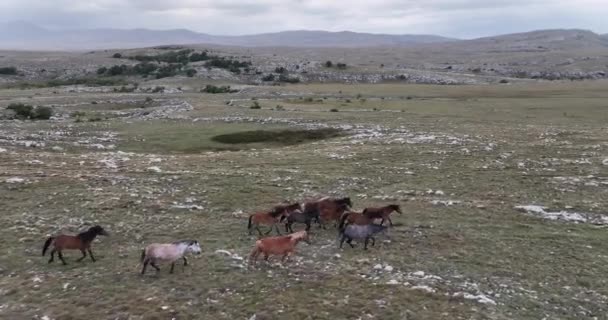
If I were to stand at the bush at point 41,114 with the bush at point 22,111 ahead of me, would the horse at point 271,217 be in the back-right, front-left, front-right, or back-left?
back-left

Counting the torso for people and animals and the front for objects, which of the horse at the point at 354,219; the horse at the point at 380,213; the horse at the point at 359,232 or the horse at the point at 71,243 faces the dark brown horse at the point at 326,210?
the horse at the point at 71,243

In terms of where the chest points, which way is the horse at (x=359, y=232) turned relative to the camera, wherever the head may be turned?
to the viewer's right

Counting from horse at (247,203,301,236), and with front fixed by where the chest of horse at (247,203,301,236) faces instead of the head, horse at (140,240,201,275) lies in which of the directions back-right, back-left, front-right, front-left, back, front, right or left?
back-right

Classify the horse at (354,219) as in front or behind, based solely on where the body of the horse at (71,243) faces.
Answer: in front

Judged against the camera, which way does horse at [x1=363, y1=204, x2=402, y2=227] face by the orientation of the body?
to the viewer's right

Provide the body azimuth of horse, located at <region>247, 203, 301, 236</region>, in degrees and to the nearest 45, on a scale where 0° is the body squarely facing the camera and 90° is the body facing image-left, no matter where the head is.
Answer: approximately 270°

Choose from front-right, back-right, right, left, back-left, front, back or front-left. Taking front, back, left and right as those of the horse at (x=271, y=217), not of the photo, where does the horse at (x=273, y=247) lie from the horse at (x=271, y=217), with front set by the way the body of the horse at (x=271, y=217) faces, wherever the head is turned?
right

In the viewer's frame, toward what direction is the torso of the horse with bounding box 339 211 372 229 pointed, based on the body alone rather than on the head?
to the viewer's right

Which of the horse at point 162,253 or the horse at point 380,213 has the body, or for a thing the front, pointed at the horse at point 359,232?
the horse at point 162,253

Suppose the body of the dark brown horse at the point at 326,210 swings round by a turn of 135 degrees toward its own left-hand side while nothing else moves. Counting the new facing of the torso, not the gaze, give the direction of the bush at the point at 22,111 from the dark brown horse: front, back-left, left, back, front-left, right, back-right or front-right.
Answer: front

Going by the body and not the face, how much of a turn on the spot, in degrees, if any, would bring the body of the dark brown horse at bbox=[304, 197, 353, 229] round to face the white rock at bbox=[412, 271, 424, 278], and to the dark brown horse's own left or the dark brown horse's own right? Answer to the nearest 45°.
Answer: approximately 45° to the dark brown horse's own right

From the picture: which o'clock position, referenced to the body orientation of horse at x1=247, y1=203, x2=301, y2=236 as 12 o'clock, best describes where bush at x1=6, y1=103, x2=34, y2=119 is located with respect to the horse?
The bush is roughly at 8 o'clock from the horse.

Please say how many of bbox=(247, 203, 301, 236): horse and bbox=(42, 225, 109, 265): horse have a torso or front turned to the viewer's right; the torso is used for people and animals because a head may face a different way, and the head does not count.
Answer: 2

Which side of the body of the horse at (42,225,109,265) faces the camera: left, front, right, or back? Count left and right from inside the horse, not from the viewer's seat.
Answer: right
